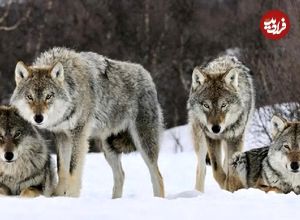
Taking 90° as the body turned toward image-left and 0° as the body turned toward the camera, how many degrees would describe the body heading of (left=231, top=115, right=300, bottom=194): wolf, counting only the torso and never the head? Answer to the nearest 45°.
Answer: approximately 315°

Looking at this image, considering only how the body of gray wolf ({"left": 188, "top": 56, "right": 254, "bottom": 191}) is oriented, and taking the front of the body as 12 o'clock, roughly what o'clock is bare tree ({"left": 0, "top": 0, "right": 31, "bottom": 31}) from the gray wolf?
The bare tree is roughly at 5 o'clock from the gray wolf.

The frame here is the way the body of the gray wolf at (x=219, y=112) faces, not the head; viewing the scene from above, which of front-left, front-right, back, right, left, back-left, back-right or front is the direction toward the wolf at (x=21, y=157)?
front-right

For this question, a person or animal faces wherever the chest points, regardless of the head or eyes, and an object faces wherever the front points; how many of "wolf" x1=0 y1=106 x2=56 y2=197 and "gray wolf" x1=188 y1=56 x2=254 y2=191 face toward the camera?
2

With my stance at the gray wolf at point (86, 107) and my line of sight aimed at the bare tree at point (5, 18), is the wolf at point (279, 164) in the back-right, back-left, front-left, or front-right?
back-right

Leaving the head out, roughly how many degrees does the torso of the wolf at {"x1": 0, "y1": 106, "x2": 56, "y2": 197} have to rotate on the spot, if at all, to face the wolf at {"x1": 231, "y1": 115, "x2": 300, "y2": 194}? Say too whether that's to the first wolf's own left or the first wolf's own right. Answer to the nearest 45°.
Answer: approximately 90° to the first wolf's own left

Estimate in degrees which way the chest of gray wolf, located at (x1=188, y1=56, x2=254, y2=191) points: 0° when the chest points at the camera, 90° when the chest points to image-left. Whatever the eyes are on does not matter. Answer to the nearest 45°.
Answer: approximately 0°

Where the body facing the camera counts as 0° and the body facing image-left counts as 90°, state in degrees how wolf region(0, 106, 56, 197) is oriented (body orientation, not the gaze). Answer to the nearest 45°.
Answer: approximately 0°

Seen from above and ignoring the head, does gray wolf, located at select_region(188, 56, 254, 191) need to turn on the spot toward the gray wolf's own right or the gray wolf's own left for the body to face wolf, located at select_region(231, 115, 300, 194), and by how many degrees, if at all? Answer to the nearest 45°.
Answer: approximately 45° to the gray wolf's own left

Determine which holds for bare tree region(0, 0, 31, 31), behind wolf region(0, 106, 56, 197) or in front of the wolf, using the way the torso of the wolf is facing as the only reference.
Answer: behind
